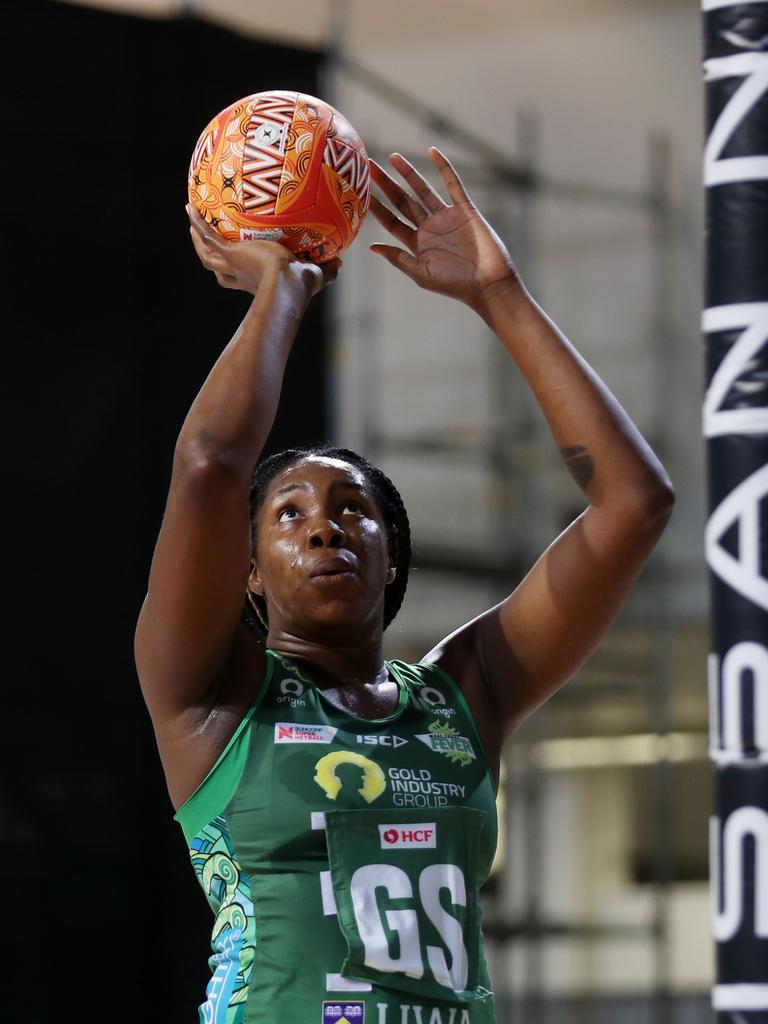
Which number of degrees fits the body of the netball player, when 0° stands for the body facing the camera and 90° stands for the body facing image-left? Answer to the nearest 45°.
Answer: approximately 315°

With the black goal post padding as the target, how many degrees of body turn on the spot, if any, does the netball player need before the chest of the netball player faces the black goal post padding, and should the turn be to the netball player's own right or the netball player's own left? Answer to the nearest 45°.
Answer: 0° — they already face it

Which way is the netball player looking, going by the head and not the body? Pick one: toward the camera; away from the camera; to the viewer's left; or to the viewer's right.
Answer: toward the camera
